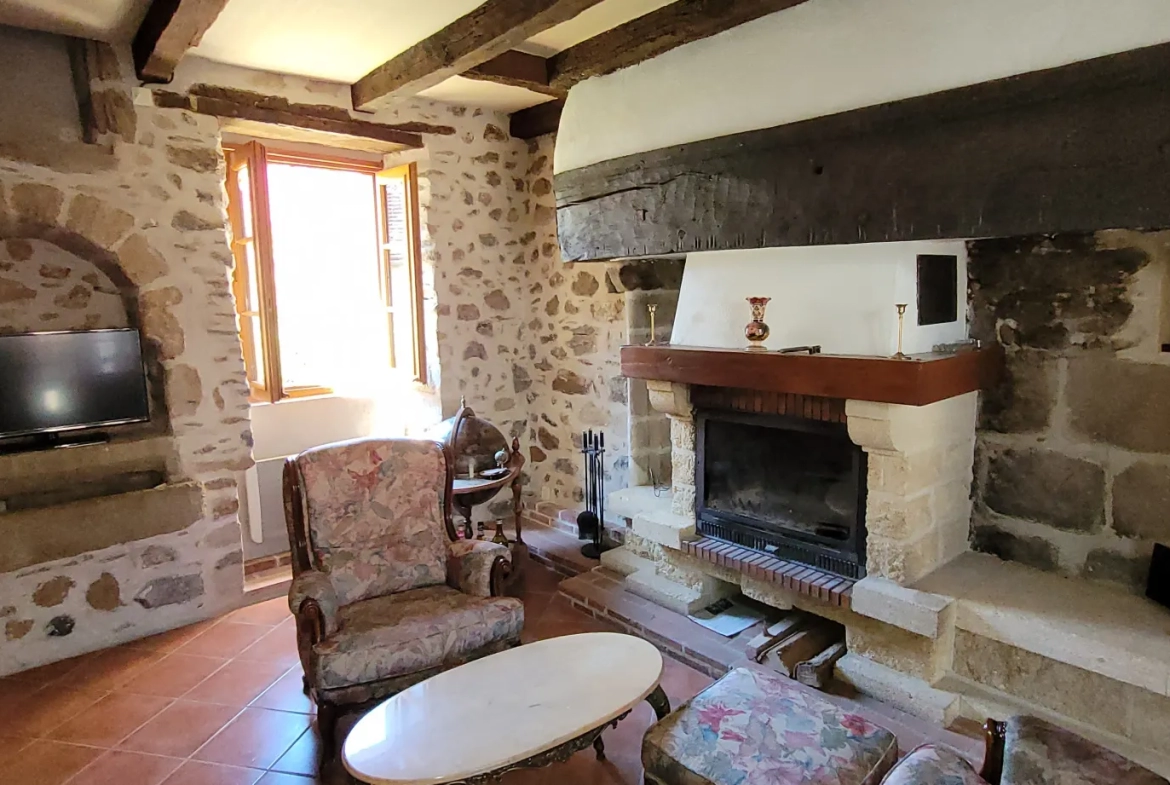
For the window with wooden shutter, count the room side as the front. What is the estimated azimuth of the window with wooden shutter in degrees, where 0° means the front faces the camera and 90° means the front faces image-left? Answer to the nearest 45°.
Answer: approximately 315°

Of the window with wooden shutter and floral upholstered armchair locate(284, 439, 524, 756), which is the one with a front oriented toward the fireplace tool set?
the window with wooden shutter

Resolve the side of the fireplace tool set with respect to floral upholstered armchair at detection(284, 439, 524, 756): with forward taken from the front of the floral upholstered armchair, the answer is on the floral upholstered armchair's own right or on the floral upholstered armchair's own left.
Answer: on the floral upholstered armchair's own left

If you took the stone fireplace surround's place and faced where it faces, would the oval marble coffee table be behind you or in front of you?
in front

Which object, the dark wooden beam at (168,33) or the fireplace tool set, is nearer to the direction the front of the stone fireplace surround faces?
the dark wooden beam

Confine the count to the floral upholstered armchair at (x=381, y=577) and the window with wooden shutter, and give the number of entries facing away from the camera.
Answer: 0

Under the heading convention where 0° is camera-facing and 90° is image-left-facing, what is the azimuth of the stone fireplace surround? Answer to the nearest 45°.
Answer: approximately 45°

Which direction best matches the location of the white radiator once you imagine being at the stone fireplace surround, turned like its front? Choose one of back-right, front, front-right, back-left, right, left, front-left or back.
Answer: front-right

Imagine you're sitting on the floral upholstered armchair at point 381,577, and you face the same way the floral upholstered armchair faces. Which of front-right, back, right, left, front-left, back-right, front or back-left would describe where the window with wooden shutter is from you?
back-left

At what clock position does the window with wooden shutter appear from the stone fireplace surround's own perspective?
The window with wooden shutter is roughly at 2 o'clock from the stone fireplace surround.

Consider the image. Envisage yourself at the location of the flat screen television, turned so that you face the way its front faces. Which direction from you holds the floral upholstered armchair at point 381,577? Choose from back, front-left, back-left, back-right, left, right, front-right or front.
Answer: front
